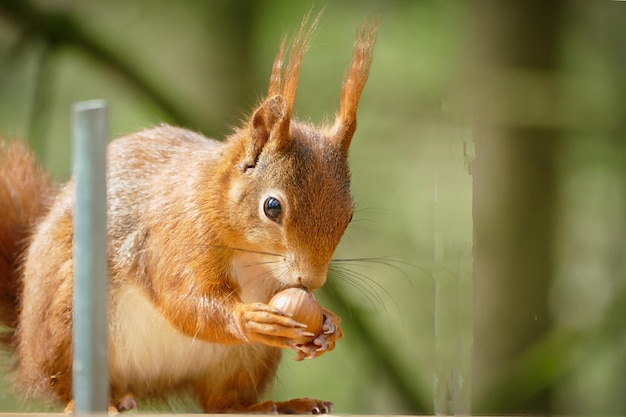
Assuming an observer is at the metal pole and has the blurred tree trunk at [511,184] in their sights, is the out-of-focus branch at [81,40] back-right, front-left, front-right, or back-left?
front-left

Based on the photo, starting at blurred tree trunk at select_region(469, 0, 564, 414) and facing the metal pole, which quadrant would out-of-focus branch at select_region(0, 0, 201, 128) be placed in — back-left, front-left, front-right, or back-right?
front-right

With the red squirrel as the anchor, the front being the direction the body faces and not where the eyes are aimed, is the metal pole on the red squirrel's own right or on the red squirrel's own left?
on the red squirrel's own right

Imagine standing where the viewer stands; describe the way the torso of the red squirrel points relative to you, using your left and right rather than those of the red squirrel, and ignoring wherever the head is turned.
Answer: facing the viewer and to the right of the viewer

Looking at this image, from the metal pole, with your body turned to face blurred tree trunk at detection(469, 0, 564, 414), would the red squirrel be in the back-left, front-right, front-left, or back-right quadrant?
front-left
